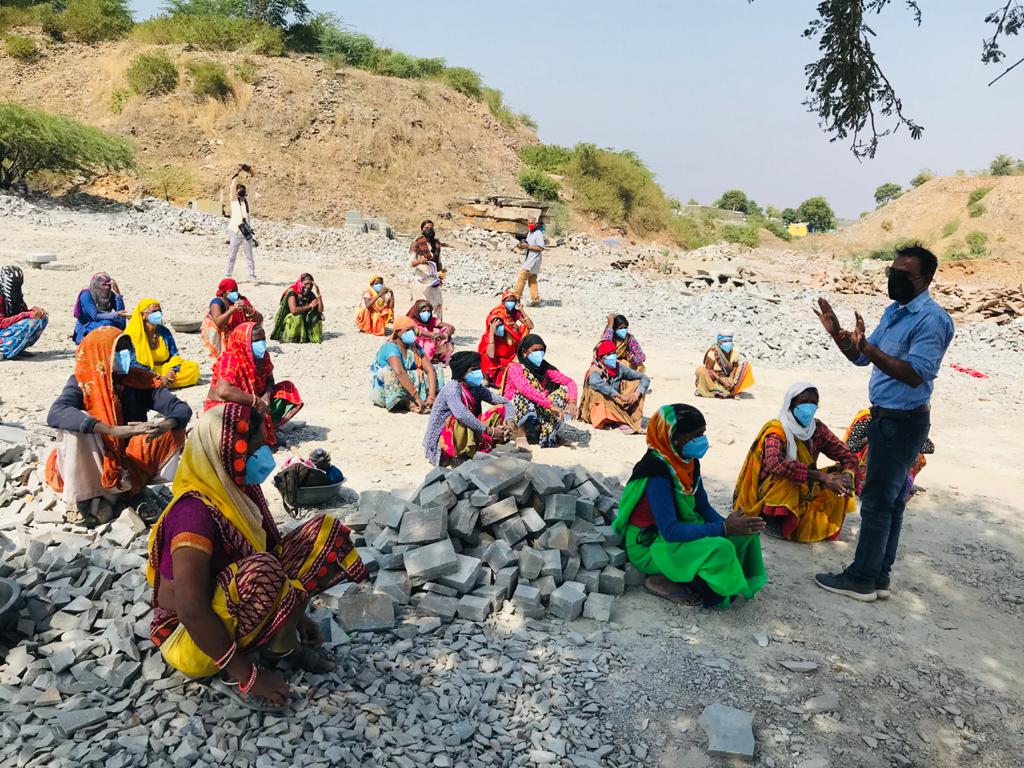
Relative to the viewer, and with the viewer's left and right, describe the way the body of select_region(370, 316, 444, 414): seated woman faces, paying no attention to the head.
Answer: facing the viewer and to the right of the viewer

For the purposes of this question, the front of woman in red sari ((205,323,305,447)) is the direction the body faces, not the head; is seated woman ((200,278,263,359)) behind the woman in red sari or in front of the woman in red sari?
behind

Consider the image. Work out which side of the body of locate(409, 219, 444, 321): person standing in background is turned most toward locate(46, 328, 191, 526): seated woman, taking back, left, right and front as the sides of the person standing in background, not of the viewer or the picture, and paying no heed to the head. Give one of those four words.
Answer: front

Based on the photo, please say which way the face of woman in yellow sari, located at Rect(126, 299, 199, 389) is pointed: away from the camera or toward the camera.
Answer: toward the camera

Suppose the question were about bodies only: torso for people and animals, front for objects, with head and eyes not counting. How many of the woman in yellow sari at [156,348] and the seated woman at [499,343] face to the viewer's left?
0

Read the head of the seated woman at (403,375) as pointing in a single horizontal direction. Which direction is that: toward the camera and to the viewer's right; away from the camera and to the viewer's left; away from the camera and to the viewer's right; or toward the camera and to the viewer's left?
toward the camera and to the viewer's right

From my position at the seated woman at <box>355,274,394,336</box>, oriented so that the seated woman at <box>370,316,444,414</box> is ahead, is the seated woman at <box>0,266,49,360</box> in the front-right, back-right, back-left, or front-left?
front-right

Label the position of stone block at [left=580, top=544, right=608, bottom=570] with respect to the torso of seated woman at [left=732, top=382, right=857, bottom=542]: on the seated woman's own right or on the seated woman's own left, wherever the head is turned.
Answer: on the seated woman's own right

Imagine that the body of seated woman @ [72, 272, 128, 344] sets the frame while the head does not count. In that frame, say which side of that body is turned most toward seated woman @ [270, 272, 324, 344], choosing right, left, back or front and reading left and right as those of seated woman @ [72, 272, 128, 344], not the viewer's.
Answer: left

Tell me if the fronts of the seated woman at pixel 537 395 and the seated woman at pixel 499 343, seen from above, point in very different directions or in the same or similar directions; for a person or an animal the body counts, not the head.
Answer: same or similar directions

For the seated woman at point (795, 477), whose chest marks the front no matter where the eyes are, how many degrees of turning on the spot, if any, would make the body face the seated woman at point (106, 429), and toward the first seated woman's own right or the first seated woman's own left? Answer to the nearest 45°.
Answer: approximately 90° to the first seated woman's own right

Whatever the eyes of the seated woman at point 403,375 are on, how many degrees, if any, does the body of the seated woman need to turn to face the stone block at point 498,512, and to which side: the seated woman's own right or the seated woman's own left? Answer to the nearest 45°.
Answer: approximately 45° to the seated woman's own right

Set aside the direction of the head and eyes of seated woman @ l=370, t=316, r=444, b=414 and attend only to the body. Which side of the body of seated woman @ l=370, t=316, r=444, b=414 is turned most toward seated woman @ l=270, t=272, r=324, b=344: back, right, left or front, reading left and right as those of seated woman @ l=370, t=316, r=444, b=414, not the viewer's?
back

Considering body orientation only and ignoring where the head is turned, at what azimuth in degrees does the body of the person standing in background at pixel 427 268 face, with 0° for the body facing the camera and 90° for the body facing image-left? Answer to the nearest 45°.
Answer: approximately 0°

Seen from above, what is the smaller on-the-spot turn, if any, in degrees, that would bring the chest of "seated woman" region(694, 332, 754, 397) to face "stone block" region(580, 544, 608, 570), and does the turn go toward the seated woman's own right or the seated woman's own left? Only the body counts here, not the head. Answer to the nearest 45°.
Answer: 0° — they already face it

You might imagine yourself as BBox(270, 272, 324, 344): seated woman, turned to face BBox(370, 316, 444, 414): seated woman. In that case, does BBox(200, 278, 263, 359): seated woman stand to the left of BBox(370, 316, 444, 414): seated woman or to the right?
right

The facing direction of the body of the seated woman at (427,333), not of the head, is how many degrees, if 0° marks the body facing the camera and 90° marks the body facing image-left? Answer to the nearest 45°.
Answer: approximately 315°

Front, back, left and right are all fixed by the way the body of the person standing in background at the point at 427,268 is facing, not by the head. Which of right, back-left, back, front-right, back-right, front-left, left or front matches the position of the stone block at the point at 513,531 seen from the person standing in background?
front

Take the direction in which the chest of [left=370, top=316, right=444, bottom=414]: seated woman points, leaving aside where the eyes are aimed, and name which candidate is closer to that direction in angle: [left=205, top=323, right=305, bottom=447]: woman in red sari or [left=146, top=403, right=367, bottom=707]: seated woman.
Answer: the seated woman

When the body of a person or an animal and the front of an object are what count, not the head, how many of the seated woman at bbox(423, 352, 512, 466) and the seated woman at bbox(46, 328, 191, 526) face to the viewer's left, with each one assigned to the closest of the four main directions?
0
